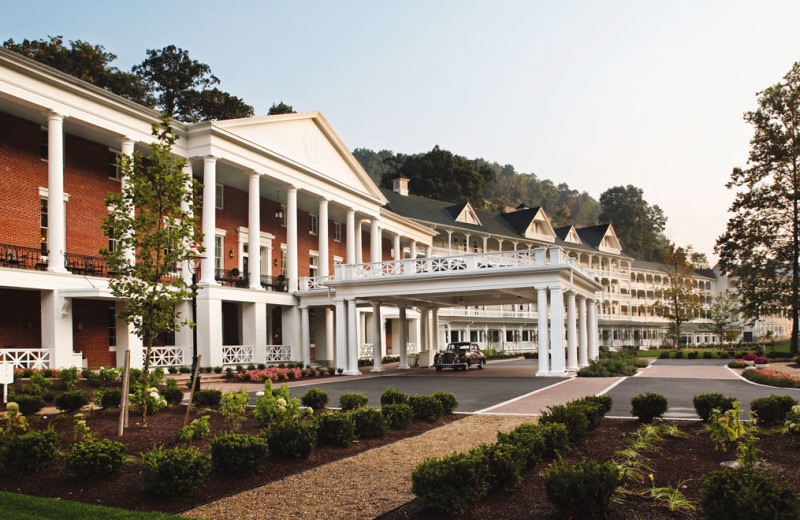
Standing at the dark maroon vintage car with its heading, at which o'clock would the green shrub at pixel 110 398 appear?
The green shrub is roughly at 11 o'clock from the dark maroon vintage car.

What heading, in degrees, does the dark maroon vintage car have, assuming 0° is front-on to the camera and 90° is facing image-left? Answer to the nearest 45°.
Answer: approximately 45°

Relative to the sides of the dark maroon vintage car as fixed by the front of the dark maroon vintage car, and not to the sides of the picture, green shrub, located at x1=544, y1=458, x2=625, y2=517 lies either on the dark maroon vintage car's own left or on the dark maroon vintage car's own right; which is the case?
on the dark maroon vintage car's own left

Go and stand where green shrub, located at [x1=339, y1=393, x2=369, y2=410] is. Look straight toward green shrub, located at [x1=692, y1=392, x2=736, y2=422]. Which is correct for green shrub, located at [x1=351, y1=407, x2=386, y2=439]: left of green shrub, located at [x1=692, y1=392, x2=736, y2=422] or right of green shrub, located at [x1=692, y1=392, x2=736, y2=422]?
right

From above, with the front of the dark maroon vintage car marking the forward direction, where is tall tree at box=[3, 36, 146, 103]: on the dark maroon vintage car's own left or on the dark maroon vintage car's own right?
on the dark maroon vintage car's own right

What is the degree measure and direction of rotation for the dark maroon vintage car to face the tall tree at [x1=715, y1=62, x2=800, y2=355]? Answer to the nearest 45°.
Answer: approximately 180°

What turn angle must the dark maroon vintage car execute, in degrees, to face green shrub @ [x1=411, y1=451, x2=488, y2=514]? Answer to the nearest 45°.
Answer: approximately 45° to its left

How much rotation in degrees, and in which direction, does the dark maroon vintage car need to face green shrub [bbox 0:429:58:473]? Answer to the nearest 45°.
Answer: approximately 45° to its left

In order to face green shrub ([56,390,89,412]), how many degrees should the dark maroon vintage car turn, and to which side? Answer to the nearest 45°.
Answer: approximately 45° to its left

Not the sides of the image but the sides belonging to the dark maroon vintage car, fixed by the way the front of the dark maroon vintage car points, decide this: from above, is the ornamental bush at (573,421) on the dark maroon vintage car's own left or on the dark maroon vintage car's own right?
on the dark maroon vintage car's own left
